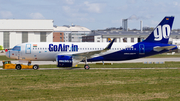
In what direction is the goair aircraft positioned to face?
to the viewer's left
